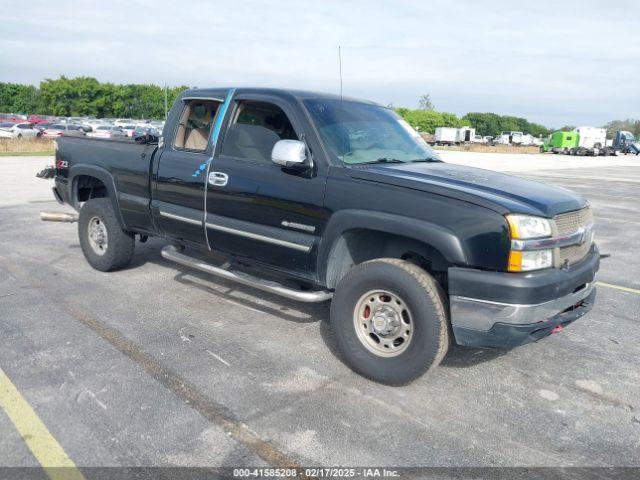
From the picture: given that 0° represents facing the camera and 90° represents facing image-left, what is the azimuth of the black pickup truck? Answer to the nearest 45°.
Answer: approximately 315°

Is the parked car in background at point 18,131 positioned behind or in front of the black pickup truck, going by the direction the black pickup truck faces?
behind
